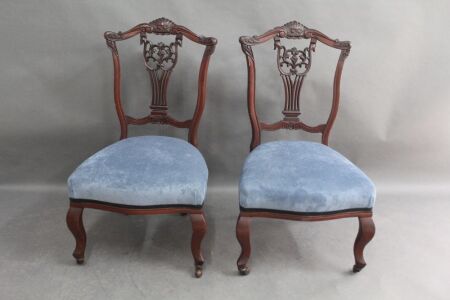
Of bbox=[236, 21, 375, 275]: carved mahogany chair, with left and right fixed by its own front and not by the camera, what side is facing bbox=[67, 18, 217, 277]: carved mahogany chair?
right

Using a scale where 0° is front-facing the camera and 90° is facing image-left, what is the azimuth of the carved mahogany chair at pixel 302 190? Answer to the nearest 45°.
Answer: approximately 0°
